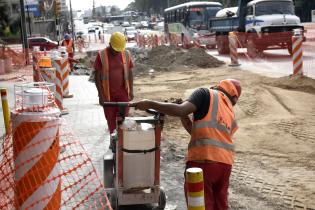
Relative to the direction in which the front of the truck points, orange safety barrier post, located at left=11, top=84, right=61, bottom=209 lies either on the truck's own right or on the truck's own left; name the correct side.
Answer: on the truck's own right

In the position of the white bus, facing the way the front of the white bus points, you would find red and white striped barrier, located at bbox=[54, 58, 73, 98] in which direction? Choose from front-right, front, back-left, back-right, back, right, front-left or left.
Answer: front-right

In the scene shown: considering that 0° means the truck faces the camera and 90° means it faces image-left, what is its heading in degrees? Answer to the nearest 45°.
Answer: approximately 315°

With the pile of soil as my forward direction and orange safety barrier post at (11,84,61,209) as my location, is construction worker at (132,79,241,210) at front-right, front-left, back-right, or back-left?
front-right

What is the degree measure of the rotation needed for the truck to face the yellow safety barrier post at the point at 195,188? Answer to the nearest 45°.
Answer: approximately 45° to its right

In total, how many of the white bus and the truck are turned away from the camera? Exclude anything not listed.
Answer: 0

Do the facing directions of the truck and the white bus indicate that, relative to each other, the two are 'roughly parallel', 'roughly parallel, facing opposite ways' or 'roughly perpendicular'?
roughly parallel

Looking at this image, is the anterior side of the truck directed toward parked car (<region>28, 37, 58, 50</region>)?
no

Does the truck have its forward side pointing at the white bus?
no

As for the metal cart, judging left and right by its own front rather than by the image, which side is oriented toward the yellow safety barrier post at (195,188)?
back

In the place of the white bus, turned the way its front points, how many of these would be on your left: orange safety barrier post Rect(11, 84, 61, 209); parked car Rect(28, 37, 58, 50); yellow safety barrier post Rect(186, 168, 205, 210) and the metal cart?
0
